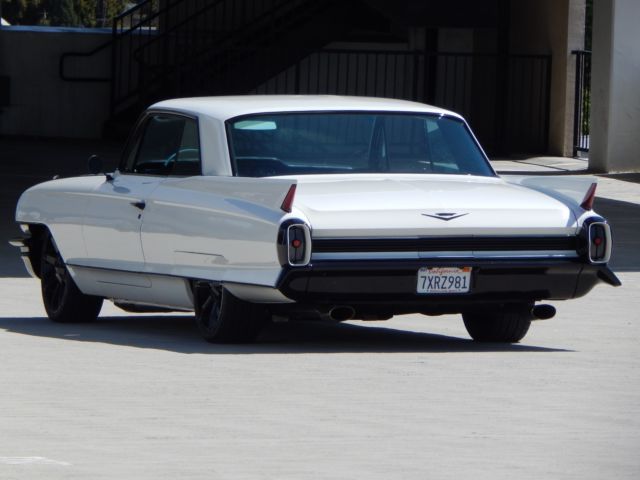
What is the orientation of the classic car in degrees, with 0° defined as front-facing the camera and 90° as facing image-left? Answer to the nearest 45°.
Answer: approximately 135°

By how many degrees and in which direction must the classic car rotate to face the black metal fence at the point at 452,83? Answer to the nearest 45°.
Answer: approximately 45° to its right

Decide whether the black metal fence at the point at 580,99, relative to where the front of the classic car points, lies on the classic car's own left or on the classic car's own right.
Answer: on the classic car's own right

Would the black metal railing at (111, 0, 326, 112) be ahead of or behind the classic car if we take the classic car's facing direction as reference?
ahead

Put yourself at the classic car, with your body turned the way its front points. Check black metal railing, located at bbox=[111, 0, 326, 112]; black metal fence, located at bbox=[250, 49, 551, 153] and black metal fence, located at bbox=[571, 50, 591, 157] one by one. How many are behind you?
0
